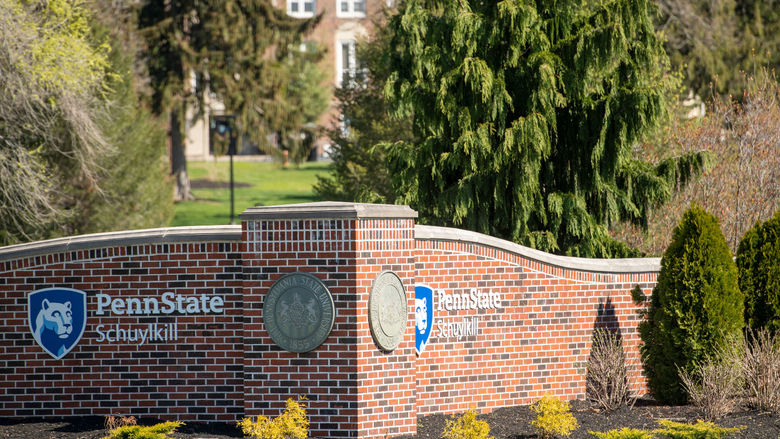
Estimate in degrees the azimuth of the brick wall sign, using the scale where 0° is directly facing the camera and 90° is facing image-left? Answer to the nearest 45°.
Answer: approximately 0°

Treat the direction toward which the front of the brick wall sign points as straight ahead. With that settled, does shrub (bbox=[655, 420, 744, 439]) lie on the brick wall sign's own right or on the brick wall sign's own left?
on the brick wall sign's own left

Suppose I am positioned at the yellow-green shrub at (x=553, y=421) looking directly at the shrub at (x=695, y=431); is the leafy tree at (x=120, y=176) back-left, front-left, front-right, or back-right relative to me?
back-left

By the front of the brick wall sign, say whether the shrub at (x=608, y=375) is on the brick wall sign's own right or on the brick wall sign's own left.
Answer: on the brick wall sign's own left

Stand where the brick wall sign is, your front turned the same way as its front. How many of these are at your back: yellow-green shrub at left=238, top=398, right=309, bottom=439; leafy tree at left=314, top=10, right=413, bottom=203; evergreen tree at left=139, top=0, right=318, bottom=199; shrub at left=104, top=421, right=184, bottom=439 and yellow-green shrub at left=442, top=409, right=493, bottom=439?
2

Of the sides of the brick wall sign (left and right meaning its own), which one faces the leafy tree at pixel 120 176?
back

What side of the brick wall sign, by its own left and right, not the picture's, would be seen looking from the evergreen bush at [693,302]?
left

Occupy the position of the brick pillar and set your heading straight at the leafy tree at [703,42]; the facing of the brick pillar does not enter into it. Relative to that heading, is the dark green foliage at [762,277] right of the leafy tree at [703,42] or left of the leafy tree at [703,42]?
right

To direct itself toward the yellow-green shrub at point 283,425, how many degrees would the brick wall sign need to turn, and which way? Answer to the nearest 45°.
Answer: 0° — it already faces it

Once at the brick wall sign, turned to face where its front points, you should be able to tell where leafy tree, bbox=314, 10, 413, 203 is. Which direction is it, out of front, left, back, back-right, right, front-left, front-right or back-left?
back

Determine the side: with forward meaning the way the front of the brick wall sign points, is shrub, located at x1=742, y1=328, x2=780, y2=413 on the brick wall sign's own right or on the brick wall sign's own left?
on the brick wall sign's own left

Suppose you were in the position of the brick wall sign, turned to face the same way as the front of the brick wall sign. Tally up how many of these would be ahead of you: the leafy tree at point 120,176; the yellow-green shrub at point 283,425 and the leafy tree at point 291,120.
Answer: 1

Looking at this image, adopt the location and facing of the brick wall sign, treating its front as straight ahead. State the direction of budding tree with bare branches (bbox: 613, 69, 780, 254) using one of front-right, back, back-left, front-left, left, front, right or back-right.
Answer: back-left

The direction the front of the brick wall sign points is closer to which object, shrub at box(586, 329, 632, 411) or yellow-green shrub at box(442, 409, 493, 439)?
the yellow-green shrub

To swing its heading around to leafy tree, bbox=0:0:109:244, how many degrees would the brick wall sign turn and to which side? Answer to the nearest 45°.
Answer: approximately 135° to its right
